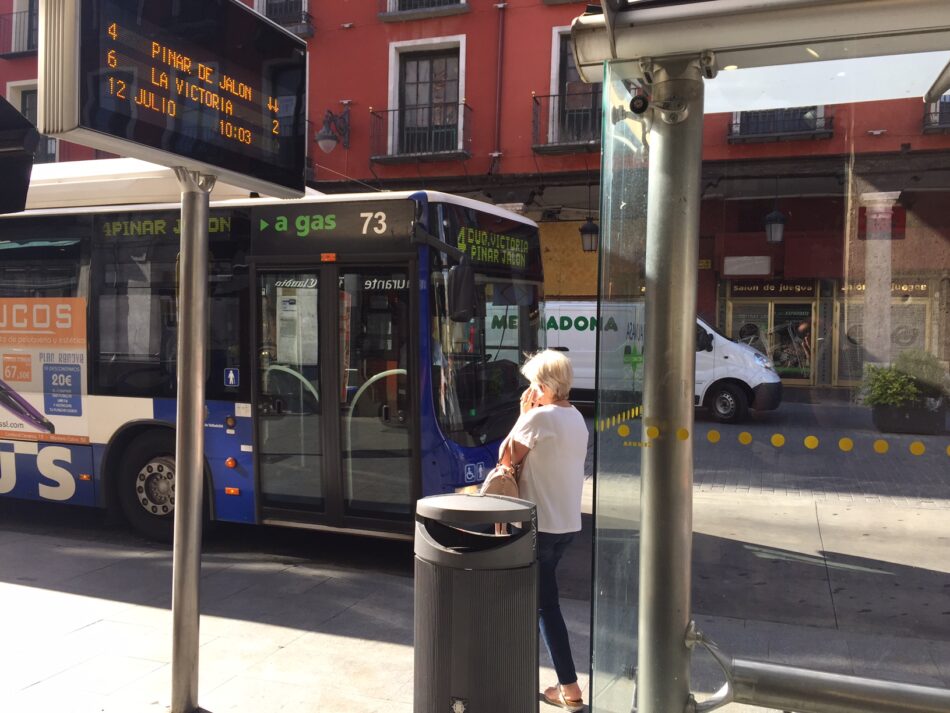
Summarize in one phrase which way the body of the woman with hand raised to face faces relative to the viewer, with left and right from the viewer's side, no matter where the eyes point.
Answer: facing away from the viewer and to the left of the viewer

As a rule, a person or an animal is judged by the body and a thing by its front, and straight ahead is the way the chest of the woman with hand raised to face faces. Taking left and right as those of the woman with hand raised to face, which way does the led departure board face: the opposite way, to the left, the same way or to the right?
the opposite way

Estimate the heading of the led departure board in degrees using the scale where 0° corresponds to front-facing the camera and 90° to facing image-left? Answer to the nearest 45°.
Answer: approximately 315°

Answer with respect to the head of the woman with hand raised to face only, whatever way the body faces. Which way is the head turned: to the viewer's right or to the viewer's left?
to the viewer's left

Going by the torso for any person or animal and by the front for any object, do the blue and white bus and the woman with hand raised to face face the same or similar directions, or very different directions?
very different directions

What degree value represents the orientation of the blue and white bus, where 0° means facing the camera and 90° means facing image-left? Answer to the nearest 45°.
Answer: approximately 315°
